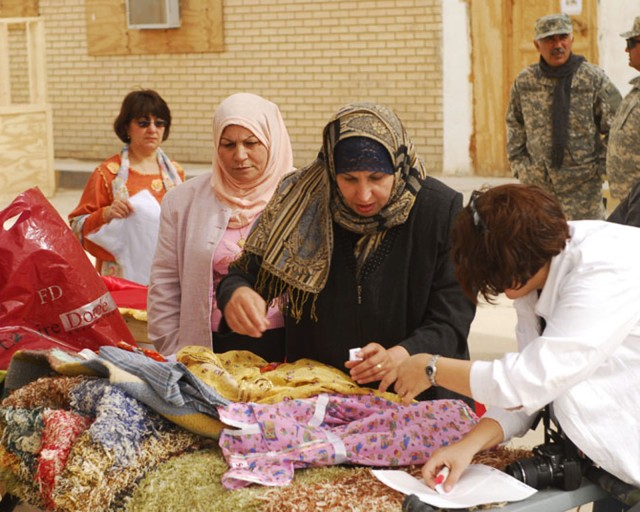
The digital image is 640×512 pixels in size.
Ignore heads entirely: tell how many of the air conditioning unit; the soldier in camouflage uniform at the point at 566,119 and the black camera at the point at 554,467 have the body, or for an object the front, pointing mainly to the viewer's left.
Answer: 1

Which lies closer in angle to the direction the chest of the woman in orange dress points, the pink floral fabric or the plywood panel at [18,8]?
the pink floral fabric

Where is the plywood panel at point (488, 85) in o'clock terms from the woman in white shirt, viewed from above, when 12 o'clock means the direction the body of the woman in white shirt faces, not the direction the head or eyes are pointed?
The plywood panel is roughly at 3 o'clock from the woman in white shirt.

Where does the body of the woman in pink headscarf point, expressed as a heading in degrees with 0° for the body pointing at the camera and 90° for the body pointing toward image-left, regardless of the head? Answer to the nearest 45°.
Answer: approximately 315°

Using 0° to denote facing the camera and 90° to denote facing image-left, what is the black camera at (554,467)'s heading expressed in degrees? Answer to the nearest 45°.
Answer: approximately 90°

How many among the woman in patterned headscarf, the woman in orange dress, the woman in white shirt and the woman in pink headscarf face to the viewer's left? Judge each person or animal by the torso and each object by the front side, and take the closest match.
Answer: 1

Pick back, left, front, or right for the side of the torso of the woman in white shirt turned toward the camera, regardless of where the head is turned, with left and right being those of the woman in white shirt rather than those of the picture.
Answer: left

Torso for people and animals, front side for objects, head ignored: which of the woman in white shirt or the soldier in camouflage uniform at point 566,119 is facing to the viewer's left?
the woman in white shirt

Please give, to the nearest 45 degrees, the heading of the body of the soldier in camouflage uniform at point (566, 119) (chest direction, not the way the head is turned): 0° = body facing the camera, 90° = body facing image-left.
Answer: approximately 0°
